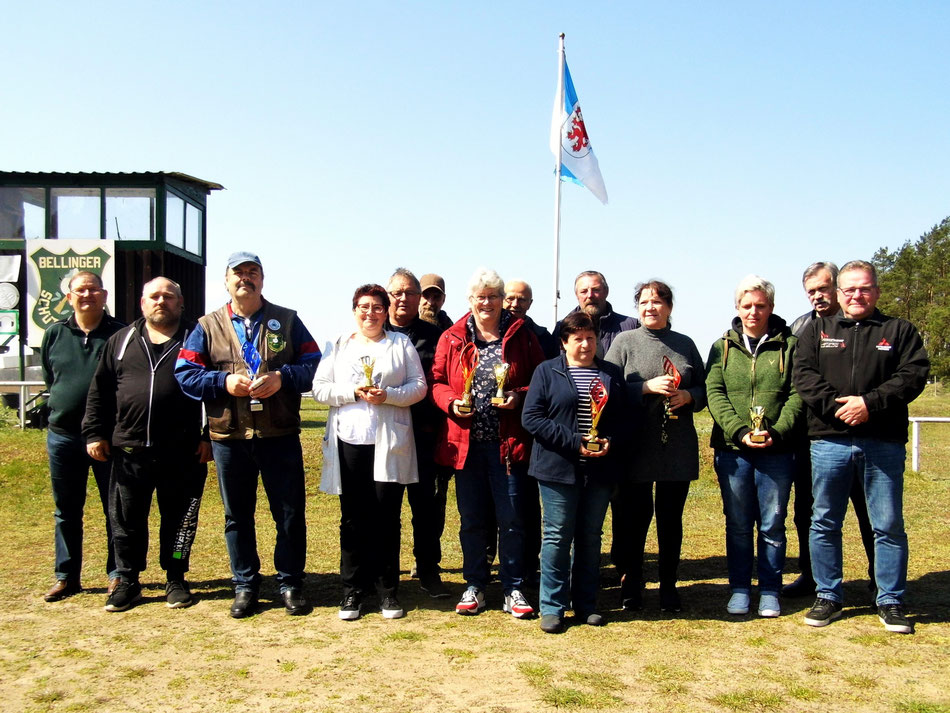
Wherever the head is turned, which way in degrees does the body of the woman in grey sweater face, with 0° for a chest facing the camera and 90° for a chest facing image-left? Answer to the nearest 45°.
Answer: approximately 0°

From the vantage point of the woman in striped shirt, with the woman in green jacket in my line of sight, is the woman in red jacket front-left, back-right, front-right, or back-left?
back-left

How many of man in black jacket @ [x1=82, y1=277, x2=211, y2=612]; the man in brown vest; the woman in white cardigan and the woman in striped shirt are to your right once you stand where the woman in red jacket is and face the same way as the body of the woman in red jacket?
3

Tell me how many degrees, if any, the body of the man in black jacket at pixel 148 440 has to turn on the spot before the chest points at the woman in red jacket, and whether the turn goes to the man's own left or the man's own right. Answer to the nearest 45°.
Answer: approximately 45° to the man's own left

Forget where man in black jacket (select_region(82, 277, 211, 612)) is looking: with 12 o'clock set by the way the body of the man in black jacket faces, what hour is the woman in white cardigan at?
The woman in white cardigan is roughly at 10 o'clock from the man in black jacket.

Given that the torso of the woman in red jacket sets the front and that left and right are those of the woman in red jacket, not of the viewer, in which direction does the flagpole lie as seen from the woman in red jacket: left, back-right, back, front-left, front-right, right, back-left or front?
back

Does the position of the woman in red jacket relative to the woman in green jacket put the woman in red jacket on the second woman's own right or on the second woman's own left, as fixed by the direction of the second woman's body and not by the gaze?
on the second woman's own right
